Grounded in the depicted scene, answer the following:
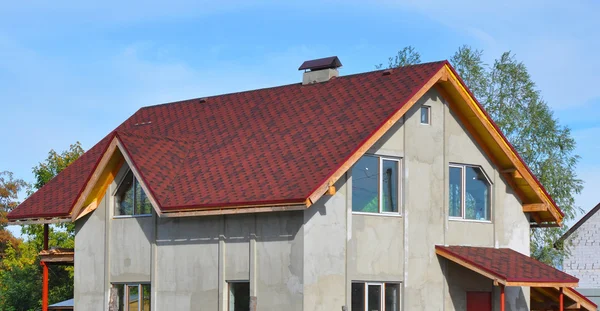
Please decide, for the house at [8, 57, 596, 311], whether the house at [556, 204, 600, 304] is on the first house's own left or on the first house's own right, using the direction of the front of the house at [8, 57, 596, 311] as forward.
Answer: on the first house's own left

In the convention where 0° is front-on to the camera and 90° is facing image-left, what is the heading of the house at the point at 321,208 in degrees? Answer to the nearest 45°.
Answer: approximately 315°
